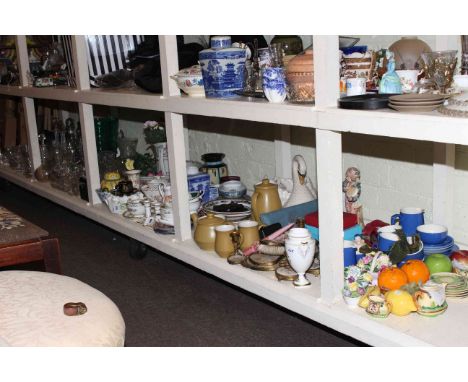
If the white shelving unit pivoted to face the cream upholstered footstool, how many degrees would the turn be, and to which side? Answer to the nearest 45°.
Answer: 0° — it already faces it

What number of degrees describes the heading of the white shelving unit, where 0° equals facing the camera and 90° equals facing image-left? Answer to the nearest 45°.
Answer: approximately 45°

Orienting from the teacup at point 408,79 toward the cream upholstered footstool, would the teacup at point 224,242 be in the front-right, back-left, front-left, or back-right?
front-right

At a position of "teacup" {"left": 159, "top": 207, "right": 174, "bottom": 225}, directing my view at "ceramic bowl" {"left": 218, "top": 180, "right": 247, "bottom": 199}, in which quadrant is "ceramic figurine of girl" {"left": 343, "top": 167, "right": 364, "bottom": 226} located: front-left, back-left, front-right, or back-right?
front-right

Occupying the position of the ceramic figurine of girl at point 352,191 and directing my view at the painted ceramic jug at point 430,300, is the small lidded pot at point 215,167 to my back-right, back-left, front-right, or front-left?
back-right

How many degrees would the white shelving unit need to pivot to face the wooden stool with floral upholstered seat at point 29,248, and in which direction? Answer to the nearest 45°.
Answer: approximately 45° to its right
